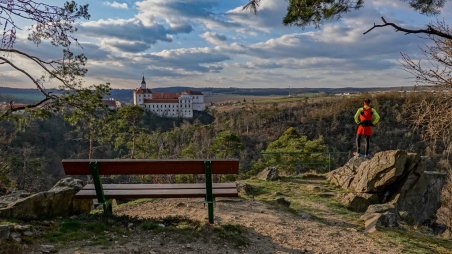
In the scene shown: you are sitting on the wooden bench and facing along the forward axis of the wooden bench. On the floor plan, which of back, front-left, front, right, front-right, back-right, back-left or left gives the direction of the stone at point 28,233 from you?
left

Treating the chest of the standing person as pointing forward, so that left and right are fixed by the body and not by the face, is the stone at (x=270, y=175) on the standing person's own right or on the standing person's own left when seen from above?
on the standing person's own left

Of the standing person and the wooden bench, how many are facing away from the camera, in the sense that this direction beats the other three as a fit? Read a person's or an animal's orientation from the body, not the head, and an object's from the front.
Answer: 2

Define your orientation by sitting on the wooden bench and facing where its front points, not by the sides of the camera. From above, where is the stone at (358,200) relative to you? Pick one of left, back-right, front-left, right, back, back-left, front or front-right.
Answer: front-right

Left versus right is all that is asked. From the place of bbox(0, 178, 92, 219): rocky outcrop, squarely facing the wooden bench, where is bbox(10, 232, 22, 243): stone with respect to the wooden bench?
right

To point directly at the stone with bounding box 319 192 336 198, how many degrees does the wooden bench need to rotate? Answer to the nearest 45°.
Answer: approximately 45° to its right

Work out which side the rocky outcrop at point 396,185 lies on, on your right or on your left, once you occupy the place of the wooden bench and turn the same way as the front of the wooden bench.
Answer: on your right

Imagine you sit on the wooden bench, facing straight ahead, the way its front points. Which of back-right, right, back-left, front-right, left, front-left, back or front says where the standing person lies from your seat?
front-right

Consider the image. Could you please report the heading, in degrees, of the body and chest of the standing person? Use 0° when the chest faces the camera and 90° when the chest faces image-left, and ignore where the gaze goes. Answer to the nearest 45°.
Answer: approximately 180°

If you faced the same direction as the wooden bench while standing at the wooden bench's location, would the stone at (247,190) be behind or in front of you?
in front

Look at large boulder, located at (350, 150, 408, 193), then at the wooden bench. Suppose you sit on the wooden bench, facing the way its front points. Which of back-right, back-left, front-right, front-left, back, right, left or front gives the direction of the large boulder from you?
front-right

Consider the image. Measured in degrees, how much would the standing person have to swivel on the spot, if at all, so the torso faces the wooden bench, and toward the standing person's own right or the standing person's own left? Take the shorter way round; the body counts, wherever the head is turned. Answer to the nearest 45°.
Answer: approximately 180°

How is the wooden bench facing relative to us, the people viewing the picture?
facing away from the viewer
